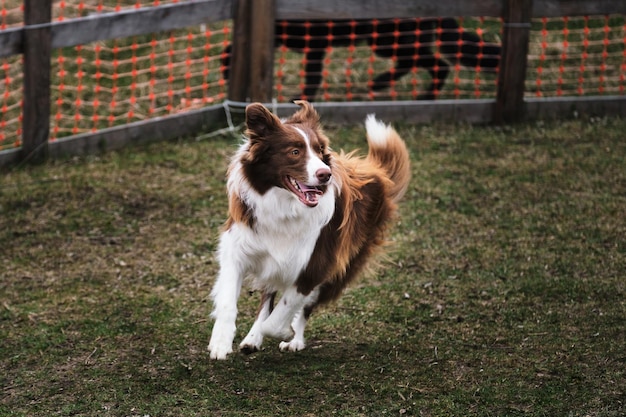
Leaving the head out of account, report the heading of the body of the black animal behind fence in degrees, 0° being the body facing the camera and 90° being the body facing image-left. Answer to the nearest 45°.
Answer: approximately 270°

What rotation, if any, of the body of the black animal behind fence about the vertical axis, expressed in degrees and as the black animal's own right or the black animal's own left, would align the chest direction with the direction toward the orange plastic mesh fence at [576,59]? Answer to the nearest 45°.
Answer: approximately 45° to the black animal's own left

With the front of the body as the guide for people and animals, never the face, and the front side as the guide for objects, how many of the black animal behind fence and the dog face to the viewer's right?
1

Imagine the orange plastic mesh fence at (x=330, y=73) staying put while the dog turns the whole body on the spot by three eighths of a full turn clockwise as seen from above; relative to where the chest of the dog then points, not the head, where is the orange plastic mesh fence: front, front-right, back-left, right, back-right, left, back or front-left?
front

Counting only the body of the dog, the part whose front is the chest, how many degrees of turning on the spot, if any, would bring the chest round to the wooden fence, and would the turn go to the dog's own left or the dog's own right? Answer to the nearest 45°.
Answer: approximately 135° to the dog's own right

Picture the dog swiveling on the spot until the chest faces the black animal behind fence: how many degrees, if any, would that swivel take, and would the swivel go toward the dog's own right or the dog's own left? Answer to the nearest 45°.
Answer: approximately 135° to the dog's own right

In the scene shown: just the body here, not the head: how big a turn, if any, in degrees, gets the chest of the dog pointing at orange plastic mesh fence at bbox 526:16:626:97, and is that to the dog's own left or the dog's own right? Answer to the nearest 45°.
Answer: approximately 180°

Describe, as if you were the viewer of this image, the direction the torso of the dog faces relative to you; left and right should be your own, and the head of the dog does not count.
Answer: facing the viewer and to the left of the viewer

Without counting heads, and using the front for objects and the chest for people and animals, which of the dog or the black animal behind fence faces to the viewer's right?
the black animal behind fence
